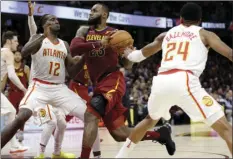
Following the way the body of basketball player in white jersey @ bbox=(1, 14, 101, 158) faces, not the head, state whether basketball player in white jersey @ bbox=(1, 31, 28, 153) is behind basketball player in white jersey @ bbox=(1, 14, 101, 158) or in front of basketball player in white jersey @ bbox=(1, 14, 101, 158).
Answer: behind

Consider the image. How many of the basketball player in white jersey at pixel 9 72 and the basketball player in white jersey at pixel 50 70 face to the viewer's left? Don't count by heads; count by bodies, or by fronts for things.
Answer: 0

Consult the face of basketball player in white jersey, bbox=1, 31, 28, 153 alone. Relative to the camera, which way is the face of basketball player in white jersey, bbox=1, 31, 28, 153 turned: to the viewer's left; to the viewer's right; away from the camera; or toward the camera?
to the viewer's right

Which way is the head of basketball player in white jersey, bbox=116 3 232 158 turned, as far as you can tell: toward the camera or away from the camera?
away from the camera

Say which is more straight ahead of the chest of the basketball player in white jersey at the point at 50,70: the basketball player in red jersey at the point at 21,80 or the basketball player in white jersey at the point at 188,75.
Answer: the basketball player in white jersey

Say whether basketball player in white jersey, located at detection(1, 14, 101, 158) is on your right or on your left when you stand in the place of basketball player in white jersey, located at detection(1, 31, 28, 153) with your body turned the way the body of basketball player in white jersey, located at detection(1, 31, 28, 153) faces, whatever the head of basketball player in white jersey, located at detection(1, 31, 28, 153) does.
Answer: on your right

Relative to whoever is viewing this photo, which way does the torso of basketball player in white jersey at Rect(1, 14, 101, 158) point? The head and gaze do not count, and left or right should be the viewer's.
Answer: facing the viewer and to the right of the viewer

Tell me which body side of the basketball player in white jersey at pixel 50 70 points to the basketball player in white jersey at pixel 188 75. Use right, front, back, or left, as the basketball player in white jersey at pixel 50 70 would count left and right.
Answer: front

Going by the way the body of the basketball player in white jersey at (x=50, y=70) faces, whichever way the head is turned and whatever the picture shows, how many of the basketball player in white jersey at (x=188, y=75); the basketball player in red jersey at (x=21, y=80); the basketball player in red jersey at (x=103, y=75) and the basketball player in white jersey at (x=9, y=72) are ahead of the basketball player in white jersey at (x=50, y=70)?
2

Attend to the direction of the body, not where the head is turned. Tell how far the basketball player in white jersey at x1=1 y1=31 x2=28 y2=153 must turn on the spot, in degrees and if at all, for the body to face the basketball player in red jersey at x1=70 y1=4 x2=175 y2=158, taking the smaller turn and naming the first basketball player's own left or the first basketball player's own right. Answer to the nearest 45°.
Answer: approximately 45° to the first basketball player's own right

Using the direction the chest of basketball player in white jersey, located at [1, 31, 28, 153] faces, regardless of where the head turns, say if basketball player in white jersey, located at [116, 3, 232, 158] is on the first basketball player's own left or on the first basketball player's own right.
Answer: on the first basketball player's own right

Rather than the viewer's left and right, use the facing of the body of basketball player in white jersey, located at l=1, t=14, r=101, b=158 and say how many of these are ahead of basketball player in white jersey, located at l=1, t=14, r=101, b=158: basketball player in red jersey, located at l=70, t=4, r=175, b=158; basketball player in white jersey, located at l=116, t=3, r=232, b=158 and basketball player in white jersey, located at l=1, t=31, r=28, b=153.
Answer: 2

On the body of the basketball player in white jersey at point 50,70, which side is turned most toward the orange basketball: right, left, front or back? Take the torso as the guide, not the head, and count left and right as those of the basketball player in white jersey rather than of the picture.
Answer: front

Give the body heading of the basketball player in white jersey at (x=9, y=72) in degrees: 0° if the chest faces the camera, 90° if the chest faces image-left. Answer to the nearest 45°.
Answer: approximately 270°
